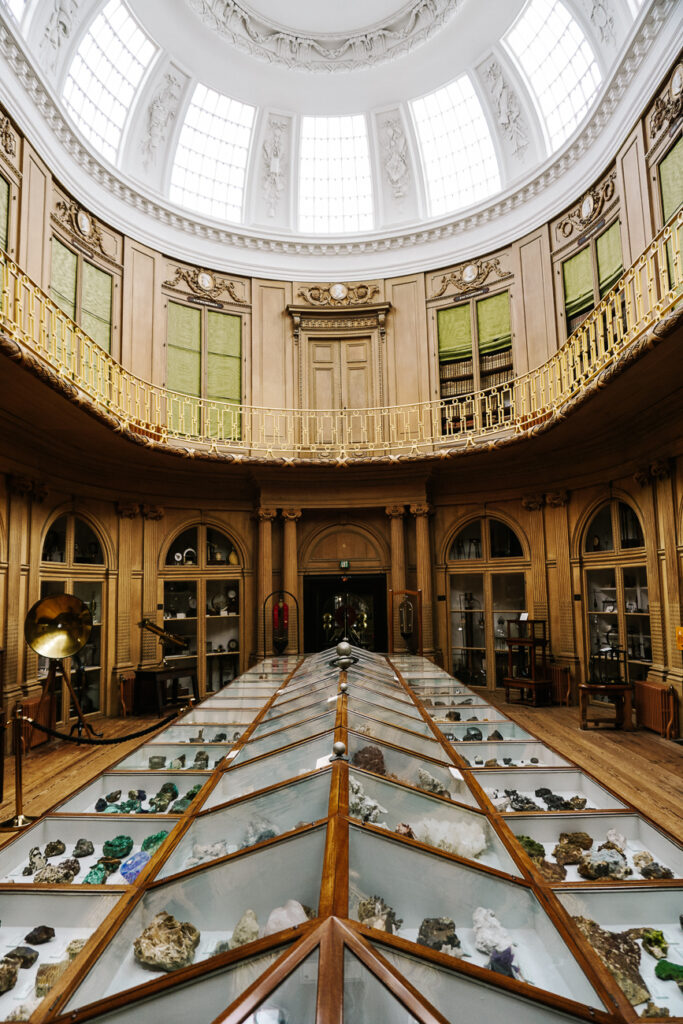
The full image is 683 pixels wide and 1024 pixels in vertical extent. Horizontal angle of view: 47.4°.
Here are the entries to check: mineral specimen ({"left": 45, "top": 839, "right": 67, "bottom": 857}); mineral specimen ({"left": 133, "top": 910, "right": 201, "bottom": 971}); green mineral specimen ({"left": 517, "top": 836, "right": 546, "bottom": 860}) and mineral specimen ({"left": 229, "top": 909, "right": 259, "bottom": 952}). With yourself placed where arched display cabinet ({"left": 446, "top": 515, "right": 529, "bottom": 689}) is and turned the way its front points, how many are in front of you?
4

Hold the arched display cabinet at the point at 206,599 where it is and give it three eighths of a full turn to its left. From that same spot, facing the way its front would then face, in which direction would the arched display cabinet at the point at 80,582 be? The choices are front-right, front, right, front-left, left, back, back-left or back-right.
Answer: back

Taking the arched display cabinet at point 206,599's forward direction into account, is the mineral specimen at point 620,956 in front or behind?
in front

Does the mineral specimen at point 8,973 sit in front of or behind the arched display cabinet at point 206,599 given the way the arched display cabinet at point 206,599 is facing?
in front

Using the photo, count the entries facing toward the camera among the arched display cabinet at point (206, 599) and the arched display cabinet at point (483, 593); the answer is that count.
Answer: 2

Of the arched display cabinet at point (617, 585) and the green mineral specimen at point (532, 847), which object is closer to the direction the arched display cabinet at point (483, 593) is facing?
the green mineral specimen

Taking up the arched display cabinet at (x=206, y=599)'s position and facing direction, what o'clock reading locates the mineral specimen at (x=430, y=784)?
The mineral specimen is roughly at 12 o'clock from the arched display cabinet.

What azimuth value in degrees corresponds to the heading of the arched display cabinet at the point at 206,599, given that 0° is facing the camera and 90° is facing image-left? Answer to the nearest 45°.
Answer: approximately 0°

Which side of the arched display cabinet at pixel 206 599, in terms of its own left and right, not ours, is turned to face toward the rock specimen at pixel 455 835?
front

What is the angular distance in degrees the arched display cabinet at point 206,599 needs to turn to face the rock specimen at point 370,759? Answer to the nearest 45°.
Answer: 0° — it already faces it

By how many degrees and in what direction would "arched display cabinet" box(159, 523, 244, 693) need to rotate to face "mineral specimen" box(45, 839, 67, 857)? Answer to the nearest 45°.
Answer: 0° — it already faces it

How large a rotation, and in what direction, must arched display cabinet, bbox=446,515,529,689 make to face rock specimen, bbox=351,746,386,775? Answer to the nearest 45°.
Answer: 0° — it already faces it

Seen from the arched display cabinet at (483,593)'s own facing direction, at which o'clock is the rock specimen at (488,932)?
The rock specimen is roughly at 12 o'clock from the arched display cabinet.

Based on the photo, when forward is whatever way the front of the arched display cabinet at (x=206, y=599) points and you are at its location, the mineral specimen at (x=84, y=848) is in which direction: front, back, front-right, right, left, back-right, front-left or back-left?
front

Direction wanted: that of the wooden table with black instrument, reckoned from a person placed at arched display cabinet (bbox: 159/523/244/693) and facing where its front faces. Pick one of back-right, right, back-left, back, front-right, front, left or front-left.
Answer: front-left

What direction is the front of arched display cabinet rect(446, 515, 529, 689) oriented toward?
toward the camera

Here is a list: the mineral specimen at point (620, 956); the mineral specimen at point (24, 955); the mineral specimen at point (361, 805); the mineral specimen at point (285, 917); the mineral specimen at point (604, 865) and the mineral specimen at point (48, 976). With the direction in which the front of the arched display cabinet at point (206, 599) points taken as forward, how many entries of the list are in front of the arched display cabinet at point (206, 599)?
6

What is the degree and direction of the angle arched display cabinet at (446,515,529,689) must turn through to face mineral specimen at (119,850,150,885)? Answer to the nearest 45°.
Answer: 0° — it already faces it
